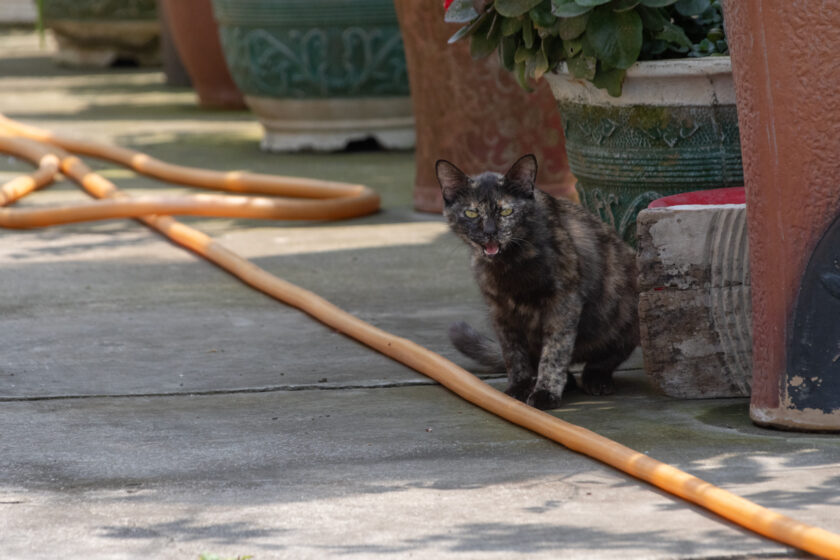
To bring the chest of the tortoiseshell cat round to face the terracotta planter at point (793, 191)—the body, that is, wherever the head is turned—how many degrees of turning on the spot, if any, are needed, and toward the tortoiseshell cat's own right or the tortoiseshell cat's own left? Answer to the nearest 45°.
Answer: approximately 90° to the tortoiseshell cat's own left

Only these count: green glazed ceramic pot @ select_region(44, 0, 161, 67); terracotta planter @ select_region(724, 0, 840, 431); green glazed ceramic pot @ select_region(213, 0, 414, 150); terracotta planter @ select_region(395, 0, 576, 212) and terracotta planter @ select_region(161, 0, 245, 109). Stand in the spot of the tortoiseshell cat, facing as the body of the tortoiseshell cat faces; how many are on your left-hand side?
1

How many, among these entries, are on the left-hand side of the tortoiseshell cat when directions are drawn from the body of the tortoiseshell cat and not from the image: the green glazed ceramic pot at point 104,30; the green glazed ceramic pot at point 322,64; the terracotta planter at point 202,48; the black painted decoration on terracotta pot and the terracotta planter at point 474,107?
1

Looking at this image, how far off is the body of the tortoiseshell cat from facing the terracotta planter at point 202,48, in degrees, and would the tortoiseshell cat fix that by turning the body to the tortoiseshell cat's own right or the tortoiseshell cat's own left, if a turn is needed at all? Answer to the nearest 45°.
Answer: approximately 135° to the tortoiseshell cat's own right

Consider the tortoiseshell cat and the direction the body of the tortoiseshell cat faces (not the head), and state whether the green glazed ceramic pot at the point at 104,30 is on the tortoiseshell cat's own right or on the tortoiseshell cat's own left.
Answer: on the tortoiseshell cat's own right

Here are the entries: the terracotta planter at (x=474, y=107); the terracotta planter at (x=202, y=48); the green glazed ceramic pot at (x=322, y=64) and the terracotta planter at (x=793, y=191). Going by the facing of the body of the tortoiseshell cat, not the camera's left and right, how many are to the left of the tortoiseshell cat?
1

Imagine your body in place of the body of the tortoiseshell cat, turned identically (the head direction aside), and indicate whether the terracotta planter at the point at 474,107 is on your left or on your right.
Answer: on your right

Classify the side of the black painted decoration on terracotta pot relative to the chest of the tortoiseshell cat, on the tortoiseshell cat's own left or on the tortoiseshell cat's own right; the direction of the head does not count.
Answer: on the tortoiseshell cat's own left
